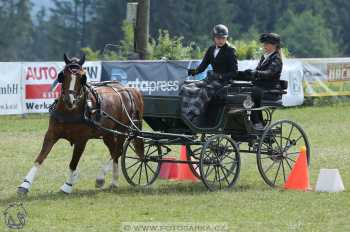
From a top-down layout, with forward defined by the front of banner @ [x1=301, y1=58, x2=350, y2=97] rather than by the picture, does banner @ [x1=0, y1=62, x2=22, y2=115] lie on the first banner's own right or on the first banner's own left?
on the first banner's own right

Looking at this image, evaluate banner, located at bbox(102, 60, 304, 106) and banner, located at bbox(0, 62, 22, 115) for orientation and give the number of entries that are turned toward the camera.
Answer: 2

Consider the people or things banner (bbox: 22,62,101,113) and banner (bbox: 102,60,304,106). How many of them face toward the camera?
2

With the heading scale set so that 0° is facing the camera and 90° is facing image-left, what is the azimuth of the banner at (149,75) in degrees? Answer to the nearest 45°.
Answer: approximately 0°

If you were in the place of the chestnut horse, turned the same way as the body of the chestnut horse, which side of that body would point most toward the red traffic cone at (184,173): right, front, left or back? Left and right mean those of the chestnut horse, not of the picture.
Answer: back

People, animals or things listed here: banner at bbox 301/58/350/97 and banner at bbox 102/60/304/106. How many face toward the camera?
2

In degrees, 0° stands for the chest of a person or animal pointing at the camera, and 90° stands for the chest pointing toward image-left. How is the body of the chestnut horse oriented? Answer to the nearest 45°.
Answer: approximately 45°

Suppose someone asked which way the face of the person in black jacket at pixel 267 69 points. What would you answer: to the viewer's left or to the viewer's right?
to the viewer's left
